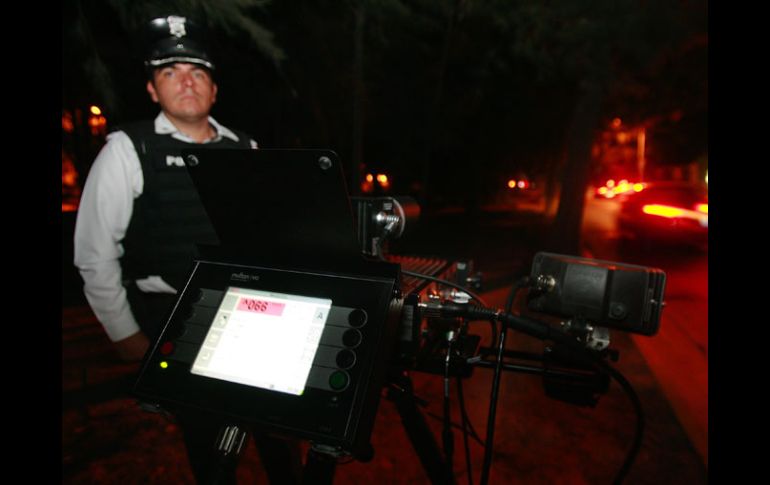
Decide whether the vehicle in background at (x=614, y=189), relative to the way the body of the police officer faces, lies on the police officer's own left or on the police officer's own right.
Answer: on the police officer's own left

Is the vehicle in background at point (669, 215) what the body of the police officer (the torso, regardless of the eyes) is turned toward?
no

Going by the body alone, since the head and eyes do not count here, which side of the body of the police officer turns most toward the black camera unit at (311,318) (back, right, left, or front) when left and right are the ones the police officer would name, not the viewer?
front

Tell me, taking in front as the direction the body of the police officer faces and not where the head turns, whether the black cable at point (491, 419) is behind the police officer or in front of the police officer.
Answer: in front

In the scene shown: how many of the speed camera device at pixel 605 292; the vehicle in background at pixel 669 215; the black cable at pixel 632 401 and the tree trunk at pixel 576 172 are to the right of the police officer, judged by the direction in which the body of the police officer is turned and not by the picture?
0

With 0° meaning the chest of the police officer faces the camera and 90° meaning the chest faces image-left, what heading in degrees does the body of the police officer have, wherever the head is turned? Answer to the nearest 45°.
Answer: approximately 0°

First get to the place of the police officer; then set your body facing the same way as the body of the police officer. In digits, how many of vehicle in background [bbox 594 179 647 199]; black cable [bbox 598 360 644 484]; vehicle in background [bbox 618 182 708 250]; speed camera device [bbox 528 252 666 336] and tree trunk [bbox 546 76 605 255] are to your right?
0

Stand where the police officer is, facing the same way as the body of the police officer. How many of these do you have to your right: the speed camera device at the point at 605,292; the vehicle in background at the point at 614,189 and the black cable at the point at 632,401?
0

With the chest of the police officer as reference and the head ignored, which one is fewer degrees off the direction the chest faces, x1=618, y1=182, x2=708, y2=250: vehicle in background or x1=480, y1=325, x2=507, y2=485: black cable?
the black cable

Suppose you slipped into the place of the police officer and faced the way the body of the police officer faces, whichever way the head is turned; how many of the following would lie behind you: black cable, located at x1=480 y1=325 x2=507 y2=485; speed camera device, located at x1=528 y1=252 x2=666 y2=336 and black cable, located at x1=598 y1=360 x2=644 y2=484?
0

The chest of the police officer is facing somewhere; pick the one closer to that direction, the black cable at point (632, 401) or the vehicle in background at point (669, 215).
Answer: the black cable

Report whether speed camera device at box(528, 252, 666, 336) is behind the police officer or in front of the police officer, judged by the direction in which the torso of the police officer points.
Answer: in front

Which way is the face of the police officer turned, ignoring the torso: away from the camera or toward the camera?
toward the camera
